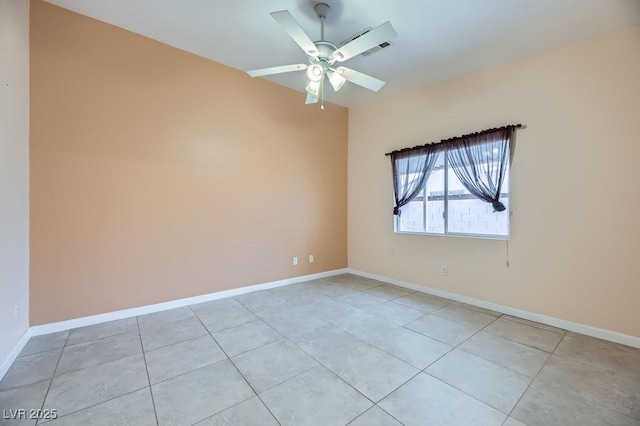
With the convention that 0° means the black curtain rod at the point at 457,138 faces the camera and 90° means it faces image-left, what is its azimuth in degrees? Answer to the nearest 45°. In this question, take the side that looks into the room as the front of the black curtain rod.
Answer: approximately 45°
